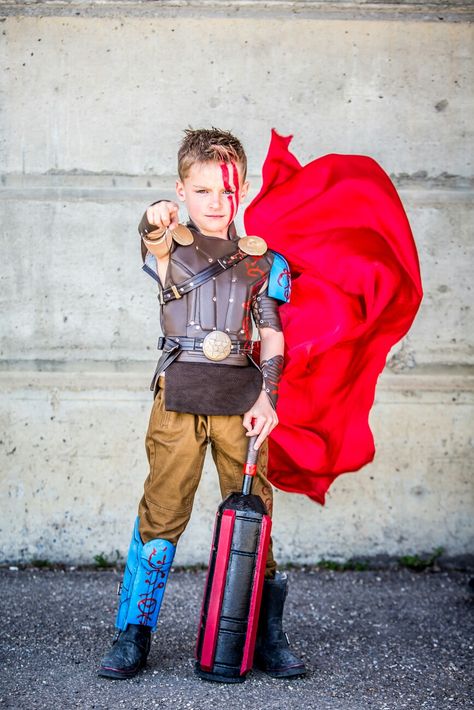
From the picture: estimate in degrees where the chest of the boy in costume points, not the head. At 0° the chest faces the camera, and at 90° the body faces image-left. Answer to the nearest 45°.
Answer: approximately 0°
